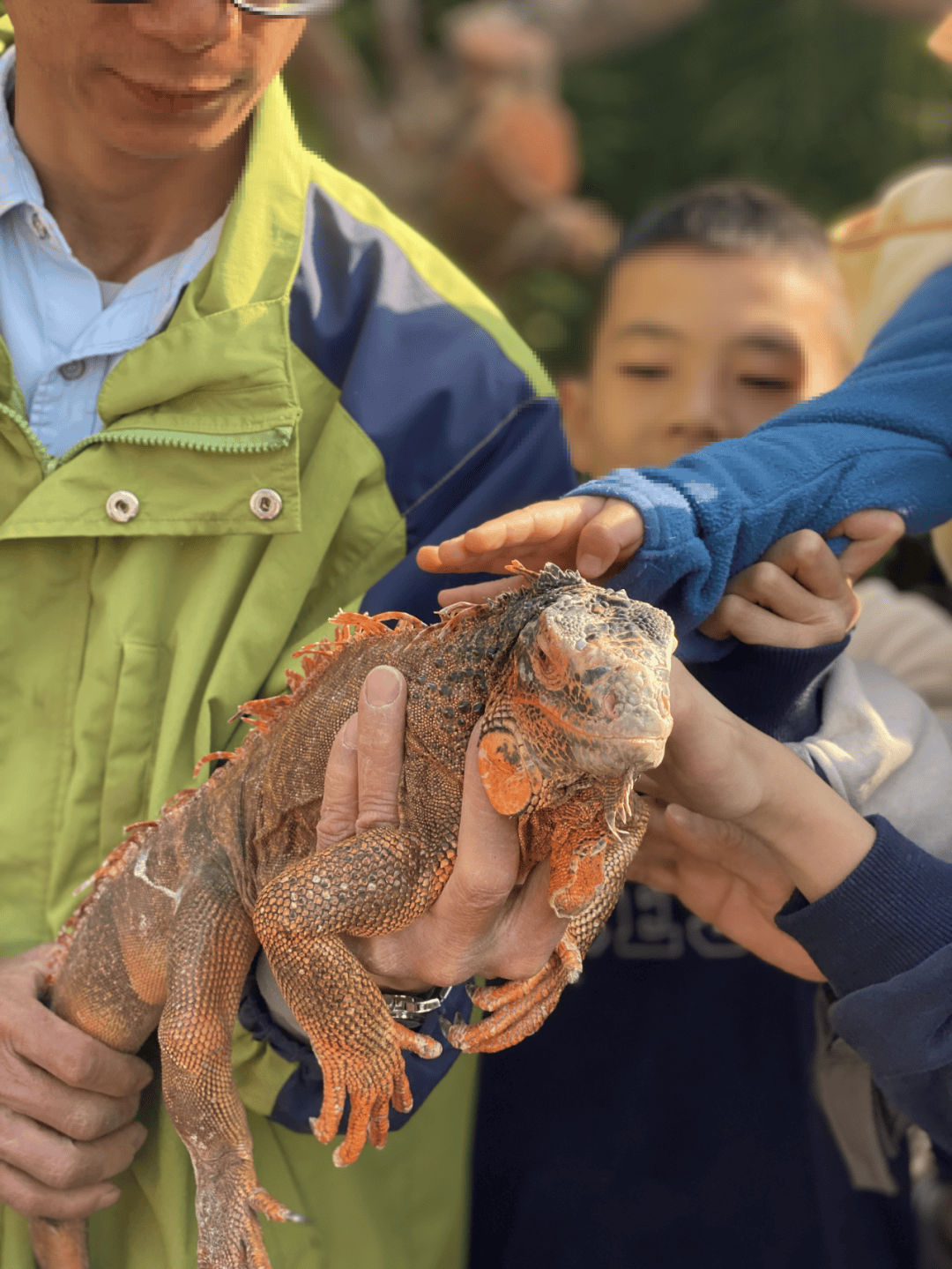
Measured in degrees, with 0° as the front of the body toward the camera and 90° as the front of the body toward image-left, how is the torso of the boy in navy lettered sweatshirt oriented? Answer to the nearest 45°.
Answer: approximately 0°

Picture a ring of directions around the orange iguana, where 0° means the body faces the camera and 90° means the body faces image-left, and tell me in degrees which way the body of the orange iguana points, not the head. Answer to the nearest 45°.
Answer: approximately 315°
